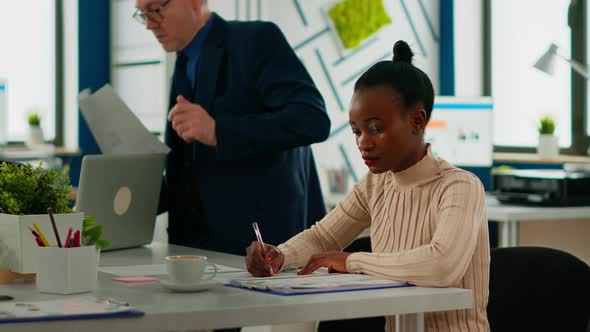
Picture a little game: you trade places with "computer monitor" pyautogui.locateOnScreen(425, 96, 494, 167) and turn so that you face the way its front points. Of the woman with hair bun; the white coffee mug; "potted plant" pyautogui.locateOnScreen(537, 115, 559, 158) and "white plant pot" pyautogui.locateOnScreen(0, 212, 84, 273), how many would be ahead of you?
3

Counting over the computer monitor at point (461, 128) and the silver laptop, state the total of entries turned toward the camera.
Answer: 1

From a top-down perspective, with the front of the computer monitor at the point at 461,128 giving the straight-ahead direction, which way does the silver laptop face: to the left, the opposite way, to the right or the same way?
the opposite way

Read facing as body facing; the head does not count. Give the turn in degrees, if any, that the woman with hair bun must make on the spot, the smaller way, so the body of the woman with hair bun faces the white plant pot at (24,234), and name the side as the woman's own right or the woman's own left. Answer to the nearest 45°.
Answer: approximately 45° to the woman's own right

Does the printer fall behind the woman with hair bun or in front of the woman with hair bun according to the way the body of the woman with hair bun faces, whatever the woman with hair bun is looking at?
behind

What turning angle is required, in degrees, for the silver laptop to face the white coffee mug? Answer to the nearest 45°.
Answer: approximately 135° to its right

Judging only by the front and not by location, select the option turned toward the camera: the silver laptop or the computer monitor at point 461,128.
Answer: the computer monitor

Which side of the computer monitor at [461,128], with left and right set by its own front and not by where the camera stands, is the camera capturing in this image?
front

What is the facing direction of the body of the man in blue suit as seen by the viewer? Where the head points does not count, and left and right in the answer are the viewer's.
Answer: facing the viewer and to the left of the viewer

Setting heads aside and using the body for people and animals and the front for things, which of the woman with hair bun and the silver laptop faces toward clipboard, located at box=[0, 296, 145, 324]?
the woman with hair bun

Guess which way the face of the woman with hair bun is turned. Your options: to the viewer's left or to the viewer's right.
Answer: to the viewer's left
